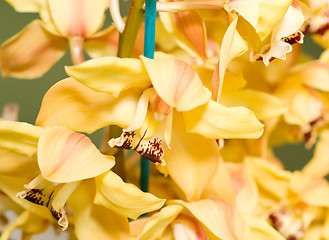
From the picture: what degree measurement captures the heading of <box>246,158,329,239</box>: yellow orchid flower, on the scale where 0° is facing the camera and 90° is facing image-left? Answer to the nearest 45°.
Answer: approximately 45°

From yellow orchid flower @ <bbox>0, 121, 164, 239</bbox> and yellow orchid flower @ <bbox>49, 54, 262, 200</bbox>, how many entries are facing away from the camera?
0
